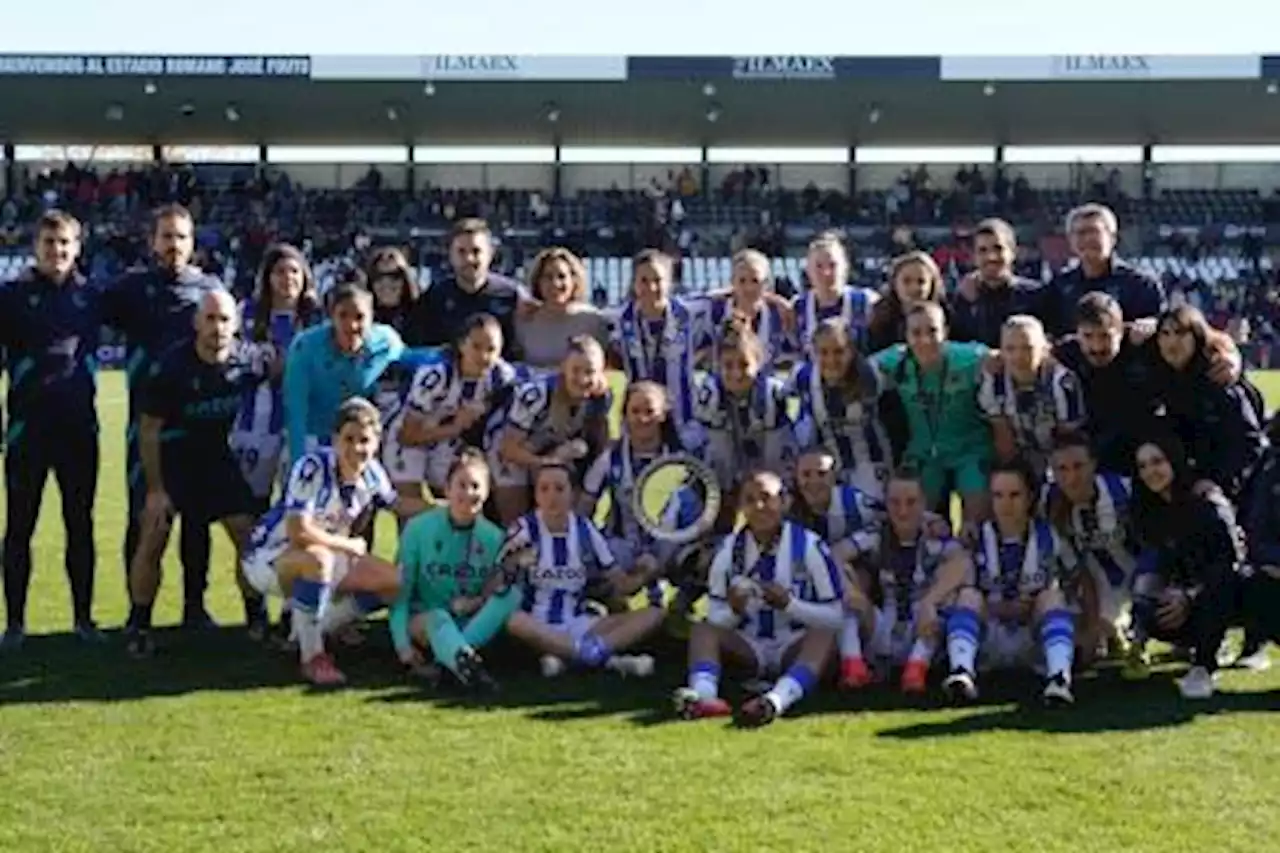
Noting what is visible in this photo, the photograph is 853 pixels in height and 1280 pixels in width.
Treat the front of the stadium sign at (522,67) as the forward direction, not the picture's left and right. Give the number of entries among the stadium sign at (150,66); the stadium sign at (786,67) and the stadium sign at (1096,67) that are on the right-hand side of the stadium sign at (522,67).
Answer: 1

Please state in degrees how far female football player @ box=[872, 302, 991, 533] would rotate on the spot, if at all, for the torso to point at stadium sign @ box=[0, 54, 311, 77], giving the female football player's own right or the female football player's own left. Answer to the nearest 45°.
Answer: approximately 135° to the female football player's own right

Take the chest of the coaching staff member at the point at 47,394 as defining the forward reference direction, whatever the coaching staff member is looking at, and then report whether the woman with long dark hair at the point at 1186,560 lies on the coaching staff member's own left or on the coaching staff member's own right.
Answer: on the coaching staff member's own left

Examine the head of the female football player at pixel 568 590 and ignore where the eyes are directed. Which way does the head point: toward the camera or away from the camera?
toward the camera

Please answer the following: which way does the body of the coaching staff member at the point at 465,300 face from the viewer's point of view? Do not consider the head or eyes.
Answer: toward the camera

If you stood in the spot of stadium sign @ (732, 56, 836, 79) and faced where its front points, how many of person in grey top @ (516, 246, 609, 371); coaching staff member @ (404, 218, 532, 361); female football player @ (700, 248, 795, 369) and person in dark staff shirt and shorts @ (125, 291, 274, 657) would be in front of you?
4

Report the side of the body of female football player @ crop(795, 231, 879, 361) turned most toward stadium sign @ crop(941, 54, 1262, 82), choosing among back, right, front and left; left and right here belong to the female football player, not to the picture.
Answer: back

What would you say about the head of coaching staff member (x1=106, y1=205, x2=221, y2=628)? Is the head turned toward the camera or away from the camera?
toward the camera

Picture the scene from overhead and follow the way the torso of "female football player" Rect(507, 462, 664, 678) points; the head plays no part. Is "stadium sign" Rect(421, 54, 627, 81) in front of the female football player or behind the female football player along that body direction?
behind

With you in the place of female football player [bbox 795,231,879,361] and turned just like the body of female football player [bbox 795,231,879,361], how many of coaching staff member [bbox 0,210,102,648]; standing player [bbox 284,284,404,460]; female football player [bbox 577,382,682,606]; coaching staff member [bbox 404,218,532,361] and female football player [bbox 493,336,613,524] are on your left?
0

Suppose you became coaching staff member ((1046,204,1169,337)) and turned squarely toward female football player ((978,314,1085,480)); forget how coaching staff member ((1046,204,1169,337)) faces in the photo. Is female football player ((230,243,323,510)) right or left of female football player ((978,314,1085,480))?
right

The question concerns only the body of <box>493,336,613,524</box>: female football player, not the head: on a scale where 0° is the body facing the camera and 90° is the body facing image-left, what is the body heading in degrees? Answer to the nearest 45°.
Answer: approximately 315°

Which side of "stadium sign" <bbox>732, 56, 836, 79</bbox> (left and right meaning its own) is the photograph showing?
front

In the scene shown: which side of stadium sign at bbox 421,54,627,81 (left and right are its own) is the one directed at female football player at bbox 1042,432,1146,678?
front

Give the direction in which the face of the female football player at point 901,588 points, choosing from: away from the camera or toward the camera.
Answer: toward the camera

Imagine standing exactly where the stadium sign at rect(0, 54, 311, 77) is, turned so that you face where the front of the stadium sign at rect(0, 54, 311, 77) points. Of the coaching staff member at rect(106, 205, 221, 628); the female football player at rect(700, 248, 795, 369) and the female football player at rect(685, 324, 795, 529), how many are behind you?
0

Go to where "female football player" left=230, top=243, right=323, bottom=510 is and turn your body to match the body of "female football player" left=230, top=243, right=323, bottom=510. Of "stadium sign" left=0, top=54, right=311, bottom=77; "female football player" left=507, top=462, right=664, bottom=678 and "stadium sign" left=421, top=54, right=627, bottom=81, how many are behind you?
2

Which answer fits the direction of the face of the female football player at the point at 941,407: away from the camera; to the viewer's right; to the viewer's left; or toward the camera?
toward the camera

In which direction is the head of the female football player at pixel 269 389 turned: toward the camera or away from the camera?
toward the camera

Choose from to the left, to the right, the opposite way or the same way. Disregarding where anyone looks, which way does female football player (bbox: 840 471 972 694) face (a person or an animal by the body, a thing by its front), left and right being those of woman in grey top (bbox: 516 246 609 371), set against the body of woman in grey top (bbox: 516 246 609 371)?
the same way
